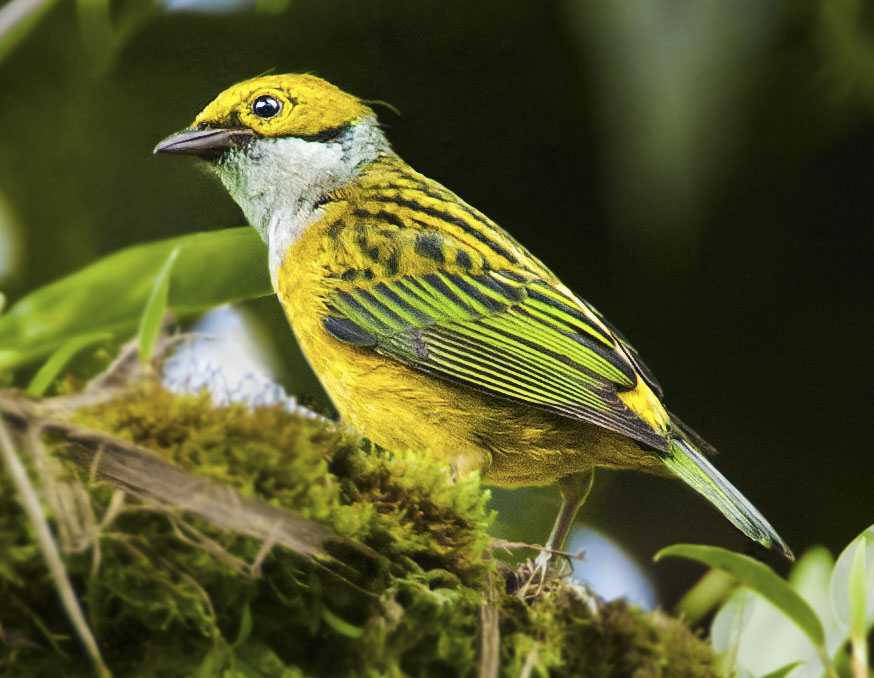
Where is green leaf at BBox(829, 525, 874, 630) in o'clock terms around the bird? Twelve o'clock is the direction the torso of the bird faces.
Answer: The green leaf is roughly at 6 o'clock from the bird.

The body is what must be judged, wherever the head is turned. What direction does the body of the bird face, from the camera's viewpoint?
to the viewer's left

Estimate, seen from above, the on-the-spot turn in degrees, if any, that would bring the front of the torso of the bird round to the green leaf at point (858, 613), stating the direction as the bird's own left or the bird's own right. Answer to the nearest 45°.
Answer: approximately 180°

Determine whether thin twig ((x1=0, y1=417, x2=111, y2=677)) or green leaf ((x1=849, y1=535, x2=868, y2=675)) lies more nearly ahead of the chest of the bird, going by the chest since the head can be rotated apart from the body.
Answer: the thin twig
